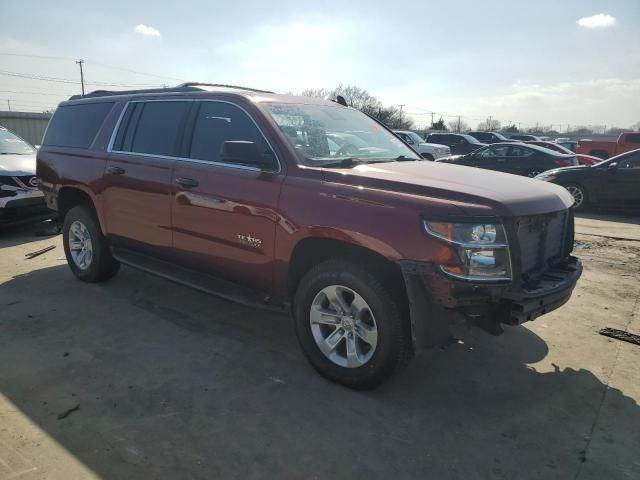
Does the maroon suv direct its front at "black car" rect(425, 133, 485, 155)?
no

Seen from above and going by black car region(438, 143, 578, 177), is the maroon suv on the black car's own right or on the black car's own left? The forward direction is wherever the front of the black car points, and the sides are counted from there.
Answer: on the black car's own left

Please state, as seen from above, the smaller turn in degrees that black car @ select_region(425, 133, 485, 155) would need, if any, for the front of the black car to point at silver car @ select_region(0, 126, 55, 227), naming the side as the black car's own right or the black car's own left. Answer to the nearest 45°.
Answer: approximately 45° to the black car's own right

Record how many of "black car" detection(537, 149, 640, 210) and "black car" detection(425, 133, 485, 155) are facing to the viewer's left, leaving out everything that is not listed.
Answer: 1

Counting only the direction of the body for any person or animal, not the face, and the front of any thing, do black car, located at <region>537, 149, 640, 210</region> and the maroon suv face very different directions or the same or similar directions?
very different directions

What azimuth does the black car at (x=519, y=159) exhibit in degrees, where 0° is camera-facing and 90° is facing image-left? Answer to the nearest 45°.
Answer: approximately 135°

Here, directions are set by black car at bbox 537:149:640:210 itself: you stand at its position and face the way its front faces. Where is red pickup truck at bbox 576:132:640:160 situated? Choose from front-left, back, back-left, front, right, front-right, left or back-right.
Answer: right

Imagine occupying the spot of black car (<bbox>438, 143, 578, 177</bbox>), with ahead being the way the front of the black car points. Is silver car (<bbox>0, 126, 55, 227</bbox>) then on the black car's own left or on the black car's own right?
on the black car's own left

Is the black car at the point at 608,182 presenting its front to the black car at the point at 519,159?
no

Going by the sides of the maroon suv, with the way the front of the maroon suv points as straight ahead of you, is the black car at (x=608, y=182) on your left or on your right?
on your left

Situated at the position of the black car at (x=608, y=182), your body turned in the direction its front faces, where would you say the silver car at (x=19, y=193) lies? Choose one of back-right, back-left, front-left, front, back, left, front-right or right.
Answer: front-left

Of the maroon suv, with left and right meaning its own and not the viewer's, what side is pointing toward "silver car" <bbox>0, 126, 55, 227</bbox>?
back

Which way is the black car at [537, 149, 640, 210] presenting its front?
to the viewer's left

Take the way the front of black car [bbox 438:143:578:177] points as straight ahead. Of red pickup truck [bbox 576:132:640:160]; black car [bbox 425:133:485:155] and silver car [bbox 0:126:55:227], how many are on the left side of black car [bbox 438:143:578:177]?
1
